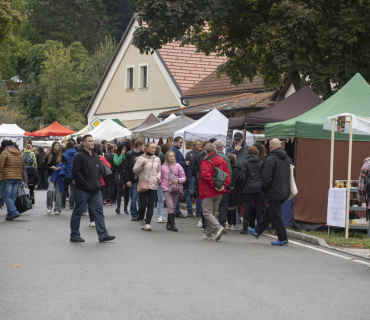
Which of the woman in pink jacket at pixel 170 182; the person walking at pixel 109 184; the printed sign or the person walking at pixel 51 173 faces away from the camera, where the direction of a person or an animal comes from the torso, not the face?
the person walking at pixel 109 184

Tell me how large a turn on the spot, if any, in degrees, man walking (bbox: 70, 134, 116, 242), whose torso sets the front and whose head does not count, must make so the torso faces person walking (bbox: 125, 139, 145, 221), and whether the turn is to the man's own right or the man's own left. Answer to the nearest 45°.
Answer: approximately 135° to the man's own left

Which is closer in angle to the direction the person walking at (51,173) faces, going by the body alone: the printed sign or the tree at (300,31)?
the printed sign

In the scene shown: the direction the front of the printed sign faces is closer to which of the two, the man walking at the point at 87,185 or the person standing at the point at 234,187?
the man walking

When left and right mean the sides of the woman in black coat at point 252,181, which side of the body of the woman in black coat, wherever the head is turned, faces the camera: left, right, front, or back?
back

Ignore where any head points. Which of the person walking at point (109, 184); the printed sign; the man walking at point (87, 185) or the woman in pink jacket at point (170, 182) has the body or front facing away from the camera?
the person walking

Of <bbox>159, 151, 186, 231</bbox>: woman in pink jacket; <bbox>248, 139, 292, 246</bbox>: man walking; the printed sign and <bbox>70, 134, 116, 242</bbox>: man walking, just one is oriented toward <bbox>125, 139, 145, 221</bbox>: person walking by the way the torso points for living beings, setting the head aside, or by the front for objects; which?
<bbox>248, 139, 292, 246</bbox>: man walking
